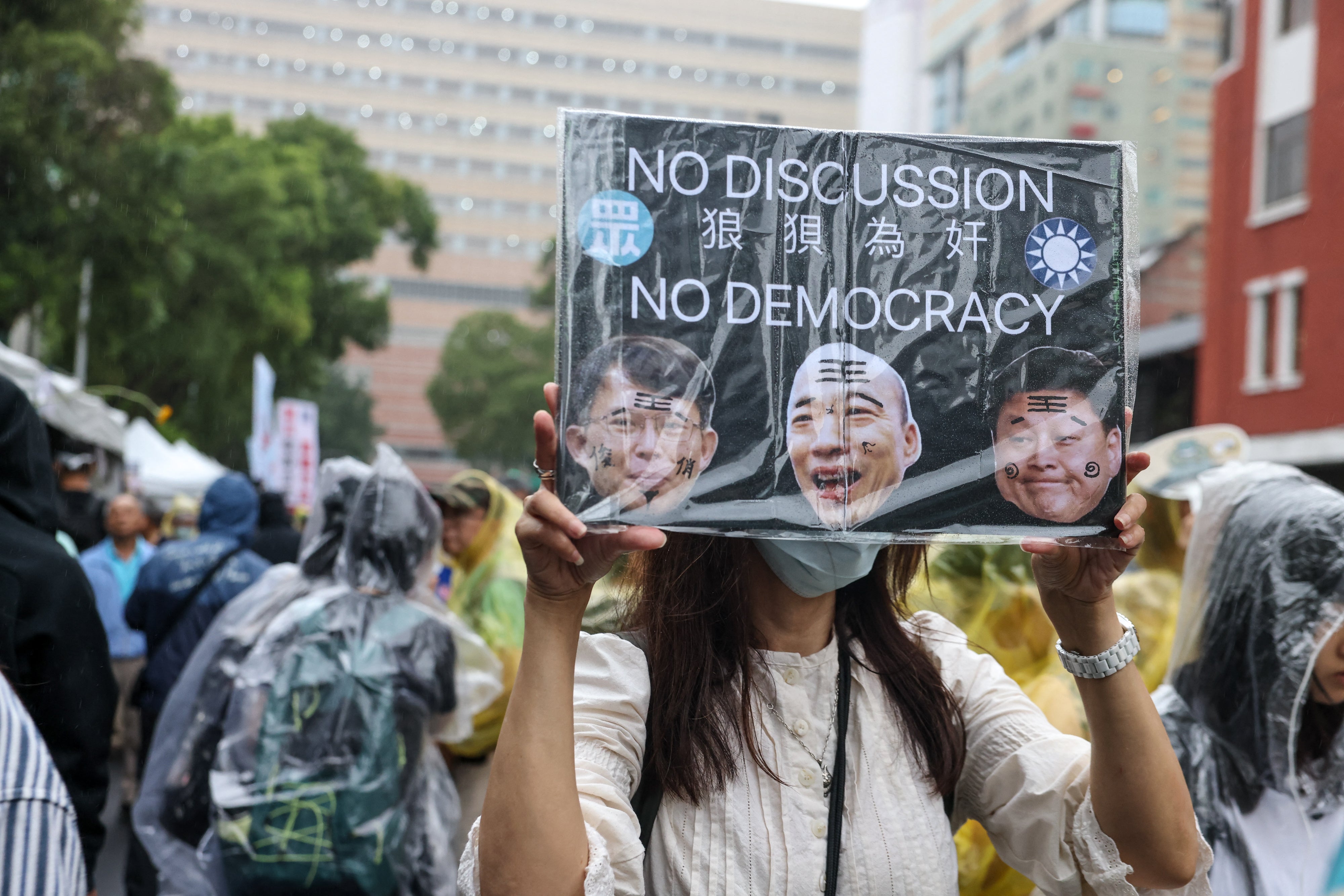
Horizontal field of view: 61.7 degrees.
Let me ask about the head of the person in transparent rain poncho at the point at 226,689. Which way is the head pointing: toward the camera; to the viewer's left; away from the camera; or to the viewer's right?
away from the camera

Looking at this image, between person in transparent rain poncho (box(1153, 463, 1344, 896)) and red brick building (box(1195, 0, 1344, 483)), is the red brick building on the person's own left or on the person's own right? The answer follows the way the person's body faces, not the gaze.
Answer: on the person's own left

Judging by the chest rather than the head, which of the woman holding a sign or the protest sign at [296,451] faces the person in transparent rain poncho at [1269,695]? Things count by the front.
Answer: the protest sign

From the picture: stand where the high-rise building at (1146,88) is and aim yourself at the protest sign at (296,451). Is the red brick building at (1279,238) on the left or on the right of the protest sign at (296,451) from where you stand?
left

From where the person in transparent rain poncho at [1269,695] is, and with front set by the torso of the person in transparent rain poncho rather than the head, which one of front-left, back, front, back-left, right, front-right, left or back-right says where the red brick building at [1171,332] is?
back-left

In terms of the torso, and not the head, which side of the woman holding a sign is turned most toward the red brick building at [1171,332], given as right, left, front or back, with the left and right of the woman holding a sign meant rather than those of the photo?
back

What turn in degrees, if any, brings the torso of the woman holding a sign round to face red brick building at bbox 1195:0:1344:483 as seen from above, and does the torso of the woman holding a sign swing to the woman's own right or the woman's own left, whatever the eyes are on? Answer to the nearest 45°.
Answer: approximately 180°

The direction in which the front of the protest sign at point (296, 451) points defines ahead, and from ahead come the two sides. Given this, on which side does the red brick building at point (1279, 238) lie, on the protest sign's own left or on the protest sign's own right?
on the protest sign's own left

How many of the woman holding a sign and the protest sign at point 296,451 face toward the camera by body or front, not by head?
2

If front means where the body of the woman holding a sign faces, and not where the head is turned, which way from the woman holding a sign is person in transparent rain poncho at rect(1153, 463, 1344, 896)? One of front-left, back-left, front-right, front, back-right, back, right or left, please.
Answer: back-left

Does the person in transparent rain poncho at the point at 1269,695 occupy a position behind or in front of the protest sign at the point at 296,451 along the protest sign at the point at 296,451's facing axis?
in front

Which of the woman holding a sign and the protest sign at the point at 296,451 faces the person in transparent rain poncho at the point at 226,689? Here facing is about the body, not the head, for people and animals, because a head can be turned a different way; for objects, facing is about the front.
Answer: the protest sign
